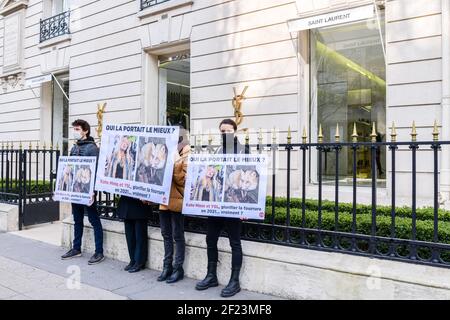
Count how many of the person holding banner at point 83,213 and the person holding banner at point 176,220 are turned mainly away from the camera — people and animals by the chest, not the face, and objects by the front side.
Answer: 0

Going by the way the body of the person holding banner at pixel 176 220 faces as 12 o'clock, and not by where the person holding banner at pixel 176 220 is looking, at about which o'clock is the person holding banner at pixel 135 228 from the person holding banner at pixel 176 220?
the person holding banner at pixel 135 228 is roughly at 3 o'clock from the person holding banner at pixel 176 220.

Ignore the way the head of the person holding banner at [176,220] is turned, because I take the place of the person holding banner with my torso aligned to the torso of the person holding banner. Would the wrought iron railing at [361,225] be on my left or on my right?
on my left

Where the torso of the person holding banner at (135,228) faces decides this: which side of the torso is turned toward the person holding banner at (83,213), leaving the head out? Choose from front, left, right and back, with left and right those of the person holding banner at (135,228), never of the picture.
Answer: right

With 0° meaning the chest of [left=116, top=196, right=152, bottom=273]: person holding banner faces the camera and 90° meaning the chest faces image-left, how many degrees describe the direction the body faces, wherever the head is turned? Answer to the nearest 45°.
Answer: approximately 45°

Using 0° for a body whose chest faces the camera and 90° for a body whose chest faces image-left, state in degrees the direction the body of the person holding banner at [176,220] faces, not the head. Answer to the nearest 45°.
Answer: approximately 45°

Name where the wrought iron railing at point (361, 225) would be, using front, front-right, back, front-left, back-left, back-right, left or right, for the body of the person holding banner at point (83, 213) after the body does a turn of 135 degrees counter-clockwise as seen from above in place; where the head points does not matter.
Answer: front-right

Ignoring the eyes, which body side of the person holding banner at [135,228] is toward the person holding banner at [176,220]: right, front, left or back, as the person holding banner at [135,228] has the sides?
left

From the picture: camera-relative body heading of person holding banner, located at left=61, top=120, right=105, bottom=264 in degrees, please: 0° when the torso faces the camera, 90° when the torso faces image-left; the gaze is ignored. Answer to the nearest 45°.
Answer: approximately 45°

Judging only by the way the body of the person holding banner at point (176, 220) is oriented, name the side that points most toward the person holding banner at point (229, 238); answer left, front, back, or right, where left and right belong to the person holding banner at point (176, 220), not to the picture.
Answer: left

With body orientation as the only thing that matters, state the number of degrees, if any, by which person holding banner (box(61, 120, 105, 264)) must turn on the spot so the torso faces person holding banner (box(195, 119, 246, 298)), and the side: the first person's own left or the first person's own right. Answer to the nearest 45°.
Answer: approximately 90° to the first person's own left

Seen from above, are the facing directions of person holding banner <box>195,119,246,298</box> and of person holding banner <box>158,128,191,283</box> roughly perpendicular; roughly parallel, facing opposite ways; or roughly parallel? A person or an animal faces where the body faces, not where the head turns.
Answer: roughly parallel
